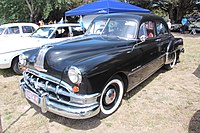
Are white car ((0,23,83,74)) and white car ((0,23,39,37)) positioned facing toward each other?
no

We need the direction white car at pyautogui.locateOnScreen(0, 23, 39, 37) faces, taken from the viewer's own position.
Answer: facing the viewer and to the left of the viewer

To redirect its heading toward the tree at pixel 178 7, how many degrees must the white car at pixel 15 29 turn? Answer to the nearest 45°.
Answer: approximately 180°

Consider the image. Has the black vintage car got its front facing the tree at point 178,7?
no

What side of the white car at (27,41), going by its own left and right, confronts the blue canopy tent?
back

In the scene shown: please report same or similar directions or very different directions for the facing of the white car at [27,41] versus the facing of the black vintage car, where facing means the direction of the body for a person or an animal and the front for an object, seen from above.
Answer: same or similar directions

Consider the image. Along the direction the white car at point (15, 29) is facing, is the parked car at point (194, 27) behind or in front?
behind

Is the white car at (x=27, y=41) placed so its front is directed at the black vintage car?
no

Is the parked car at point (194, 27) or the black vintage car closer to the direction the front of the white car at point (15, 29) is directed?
the black vintage car

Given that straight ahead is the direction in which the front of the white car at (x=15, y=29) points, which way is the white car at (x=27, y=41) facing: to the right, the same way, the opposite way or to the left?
the same way

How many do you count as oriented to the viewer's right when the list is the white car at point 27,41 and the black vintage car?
0

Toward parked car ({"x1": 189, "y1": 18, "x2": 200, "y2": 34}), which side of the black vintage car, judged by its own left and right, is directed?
back

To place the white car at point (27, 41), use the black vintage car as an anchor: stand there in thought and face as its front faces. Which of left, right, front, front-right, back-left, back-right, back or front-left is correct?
right

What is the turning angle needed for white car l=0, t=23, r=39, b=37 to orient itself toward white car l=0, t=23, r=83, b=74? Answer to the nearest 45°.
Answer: approximately 45° to its left

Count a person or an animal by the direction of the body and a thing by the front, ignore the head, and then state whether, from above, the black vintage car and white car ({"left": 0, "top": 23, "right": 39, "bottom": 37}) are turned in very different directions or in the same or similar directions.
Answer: same or similar directions

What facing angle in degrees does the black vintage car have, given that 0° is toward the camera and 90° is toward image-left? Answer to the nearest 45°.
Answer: approximately 45°

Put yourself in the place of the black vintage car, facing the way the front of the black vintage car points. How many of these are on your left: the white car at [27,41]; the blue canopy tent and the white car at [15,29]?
0

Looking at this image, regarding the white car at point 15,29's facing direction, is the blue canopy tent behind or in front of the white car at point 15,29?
behind

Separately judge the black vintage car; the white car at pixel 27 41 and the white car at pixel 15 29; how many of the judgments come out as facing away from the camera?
0
